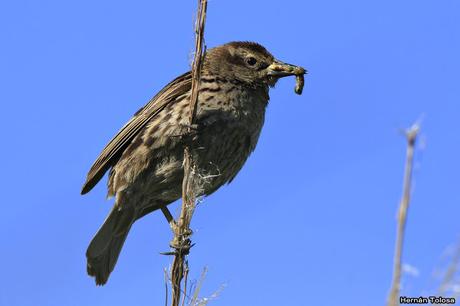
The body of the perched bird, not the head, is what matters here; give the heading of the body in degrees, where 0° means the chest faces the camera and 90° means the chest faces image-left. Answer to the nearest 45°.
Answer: approximately 270°
